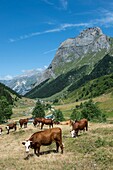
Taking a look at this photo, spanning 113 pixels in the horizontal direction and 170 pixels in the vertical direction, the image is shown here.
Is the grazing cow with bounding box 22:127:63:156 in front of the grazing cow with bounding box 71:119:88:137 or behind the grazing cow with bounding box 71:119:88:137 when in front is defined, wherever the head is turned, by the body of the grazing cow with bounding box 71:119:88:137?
in front

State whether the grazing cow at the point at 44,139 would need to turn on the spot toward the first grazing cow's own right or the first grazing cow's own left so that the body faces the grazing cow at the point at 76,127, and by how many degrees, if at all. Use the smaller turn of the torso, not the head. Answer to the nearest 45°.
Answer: approximately 180°

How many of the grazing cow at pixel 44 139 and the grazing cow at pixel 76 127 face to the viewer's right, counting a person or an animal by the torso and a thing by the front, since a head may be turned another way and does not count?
0

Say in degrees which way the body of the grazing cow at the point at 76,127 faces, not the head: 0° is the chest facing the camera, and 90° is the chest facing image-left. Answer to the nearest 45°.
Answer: approximately 45°
